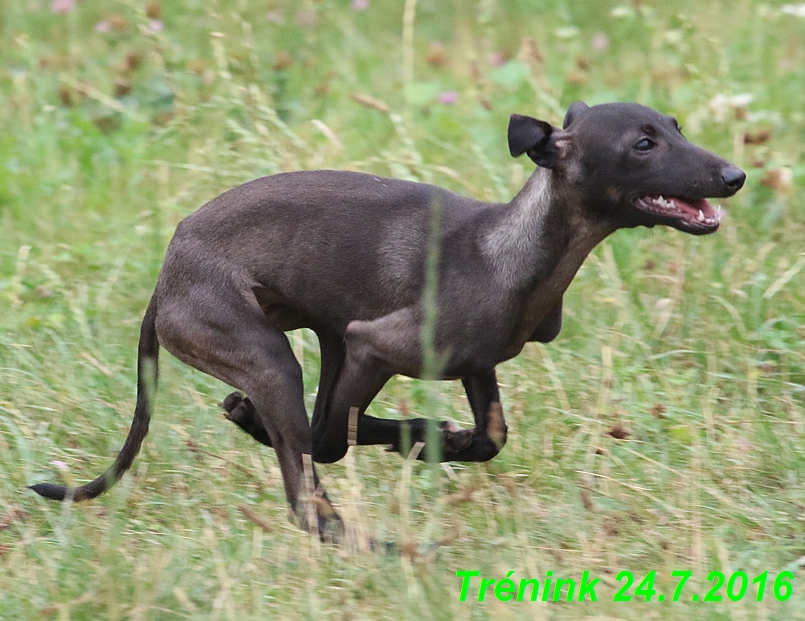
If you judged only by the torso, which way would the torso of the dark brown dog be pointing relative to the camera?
to the viewer's right
